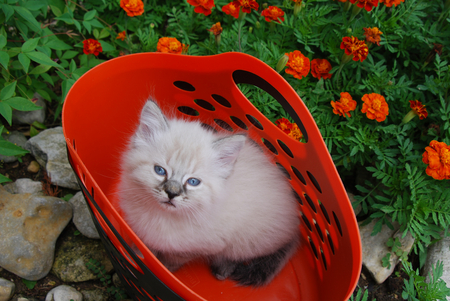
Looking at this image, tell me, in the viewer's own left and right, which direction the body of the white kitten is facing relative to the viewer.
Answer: facing the viewer and to the left of the viewer

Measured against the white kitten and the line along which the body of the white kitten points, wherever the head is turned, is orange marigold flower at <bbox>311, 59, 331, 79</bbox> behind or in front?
behind

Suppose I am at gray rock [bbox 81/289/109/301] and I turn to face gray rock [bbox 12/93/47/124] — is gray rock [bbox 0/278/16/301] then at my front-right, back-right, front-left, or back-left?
front-left

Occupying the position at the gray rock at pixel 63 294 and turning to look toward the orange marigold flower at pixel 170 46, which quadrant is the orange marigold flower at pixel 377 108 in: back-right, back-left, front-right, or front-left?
front-right

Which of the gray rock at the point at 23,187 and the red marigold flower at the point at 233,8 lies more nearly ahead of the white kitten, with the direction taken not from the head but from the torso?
the gray rock
